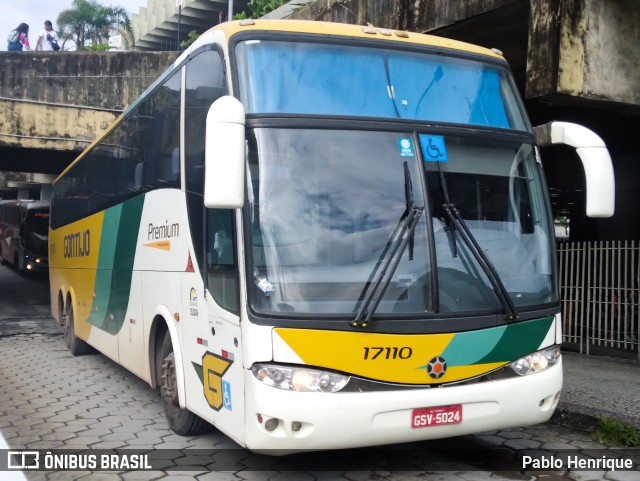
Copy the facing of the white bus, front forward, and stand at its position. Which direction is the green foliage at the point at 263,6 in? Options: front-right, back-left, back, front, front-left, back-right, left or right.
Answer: back-left

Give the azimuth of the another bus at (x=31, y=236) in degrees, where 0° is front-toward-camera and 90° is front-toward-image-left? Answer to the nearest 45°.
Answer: approximately 315°

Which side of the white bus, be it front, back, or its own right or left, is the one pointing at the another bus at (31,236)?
back

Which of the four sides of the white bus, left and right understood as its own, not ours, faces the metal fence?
left

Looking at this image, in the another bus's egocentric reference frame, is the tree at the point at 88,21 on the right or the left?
on its left
